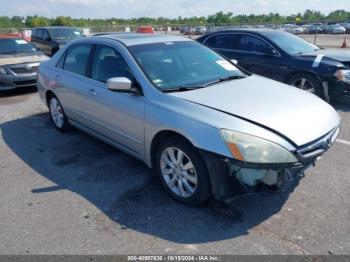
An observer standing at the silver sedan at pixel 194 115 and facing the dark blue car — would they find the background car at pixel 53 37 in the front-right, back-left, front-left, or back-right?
front-left

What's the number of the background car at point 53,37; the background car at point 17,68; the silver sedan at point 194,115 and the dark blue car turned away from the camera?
0

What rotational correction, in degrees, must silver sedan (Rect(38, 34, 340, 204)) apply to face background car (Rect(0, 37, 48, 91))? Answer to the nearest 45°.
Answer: approximately 180°

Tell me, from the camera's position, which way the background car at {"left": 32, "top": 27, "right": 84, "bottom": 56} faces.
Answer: facing the viewer and to the right of the viewer

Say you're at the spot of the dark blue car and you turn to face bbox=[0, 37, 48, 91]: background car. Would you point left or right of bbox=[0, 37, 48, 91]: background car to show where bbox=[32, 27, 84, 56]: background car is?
right

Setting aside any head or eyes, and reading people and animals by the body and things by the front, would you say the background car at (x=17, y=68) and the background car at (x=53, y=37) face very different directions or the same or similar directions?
same or similar directions

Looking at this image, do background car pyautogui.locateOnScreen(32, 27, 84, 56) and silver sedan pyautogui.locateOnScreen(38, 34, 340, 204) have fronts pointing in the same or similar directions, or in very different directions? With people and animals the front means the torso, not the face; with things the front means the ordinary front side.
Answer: same or similar directions

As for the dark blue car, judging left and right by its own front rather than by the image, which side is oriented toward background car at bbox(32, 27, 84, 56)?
back

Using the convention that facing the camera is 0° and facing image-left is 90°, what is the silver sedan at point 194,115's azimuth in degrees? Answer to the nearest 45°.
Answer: approximately 315°

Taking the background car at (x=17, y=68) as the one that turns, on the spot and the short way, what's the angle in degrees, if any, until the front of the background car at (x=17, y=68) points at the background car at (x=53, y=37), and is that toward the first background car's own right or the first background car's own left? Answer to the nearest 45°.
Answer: approximately 135° to the first background car's own left

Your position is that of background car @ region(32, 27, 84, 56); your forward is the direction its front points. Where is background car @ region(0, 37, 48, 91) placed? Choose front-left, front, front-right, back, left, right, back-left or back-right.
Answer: front-right

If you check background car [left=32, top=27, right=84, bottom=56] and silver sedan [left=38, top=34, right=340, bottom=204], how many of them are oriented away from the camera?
0

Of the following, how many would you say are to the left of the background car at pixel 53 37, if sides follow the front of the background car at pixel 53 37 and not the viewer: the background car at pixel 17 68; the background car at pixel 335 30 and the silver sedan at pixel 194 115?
1

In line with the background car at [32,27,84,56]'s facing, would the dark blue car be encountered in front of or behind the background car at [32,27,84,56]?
in front

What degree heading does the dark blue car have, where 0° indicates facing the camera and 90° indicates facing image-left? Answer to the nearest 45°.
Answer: approximately 315°
